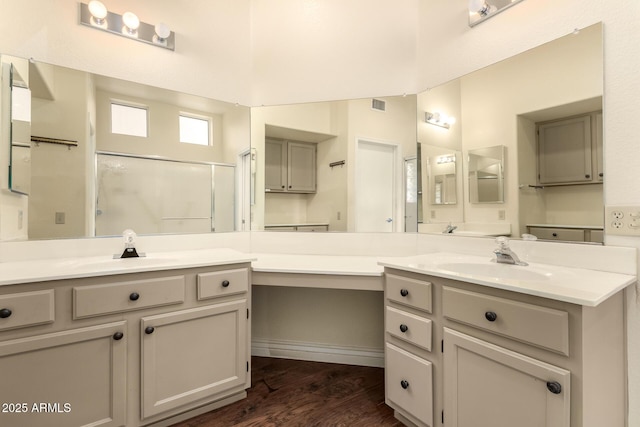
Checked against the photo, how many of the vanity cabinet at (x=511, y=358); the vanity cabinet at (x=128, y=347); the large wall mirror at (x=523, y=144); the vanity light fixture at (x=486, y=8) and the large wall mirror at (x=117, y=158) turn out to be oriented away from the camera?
0

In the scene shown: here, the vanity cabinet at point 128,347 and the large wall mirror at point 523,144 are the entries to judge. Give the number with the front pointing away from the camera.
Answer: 0

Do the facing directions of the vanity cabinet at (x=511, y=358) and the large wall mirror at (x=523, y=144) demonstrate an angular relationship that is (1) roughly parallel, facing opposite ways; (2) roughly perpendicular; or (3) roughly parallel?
roughly parallel

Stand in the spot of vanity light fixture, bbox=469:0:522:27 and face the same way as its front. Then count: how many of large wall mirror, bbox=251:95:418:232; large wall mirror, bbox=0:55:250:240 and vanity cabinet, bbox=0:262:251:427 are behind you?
0

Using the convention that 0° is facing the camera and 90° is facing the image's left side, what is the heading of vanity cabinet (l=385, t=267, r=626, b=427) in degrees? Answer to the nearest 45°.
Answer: approximately 45°

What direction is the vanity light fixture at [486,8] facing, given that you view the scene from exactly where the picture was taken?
facing the viewer and to the left of the viewer

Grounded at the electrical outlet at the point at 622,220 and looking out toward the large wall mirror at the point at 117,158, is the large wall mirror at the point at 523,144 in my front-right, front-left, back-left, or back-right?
front-right

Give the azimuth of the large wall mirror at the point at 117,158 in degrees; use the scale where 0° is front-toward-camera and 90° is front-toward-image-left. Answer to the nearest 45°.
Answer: approximately 315°

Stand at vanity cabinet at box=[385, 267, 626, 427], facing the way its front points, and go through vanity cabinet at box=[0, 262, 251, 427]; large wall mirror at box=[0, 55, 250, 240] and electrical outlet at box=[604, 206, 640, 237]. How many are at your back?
1

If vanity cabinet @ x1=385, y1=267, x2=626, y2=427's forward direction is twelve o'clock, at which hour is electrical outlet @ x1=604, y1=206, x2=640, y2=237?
The electrical outlet is roughly at 8 o'clock from the vanity cabinet.

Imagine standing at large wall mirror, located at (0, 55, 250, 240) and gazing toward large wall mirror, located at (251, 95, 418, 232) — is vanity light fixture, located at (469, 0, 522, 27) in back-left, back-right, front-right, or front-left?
front-right

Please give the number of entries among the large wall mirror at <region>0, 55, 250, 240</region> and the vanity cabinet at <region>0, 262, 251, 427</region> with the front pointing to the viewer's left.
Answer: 0
